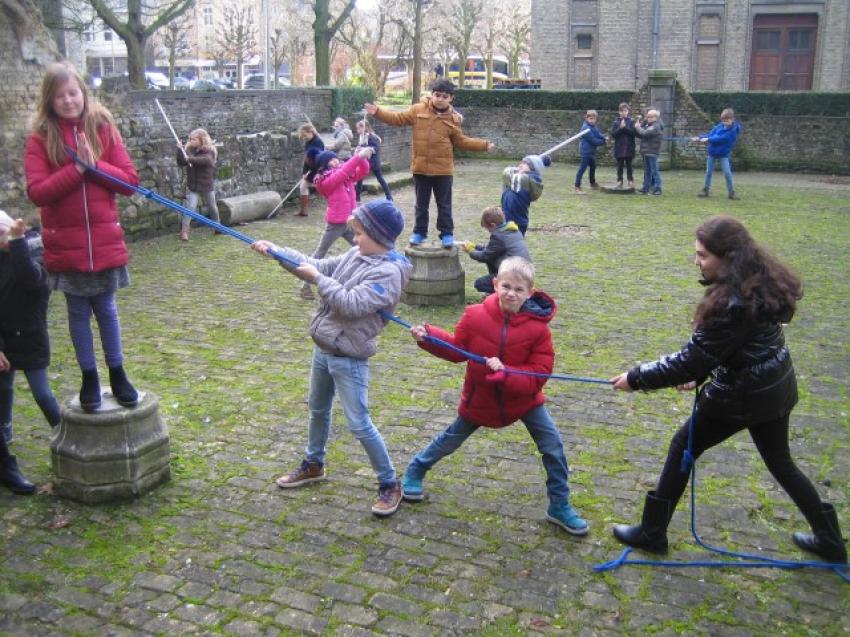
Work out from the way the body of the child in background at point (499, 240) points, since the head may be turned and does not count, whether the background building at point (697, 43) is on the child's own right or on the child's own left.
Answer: on the child's own right

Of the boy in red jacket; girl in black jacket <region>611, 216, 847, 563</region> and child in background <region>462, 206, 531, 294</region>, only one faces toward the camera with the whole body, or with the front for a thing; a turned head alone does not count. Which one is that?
the boy in red jacket

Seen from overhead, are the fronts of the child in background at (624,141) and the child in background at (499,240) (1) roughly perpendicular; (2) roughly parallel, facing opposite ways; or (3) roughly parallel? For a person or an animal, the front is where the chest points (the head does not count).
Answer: roughly perpendicular

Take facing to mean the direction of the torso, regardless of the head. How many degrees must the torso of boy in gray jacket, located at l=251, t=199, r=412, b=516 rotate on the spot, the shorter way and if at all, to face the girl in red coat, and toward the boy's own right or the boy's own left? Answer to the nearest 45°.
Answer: approximately 45° to the boy's own right

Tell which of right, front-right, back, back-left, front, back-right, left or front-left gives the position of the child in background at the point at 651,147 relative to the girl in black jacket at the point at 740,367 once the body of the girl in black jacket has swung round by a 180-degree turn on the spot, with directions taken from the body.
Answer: left

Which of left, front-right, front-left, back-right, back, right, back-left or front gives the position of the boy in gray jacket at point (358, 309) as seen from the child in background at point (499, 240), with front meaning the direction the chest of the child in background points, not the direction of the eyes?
left

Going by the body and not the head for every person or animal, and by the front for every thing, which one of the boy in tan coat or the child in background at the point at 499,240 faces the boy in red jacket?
the boy in tan coat

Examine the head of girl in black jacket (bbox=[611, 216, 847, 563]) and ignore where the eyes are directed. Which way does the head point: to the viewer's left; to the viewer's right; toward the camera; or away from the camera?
to the viewer's left

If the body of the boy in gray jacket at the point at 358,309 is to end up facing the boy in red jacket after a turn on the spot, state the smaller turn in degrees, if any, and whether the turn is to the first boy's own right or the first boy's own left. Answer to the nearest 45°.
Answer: approximately 135° to the first boy's own left

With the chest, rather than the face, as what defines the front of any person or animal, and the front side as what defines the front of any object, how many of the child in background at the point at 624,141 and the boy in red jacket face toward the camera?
2

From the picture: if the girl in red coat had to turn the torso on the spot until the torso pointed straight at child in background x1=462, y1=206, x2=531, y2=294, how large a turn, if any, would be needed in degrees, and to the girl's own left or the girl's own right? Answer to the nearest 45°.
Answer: approximately 135° to the girl's own left

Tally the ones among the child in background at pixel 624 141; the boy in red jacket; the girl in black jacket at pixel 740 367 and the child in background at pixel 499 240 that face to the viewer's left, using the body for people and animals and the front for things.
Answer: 2

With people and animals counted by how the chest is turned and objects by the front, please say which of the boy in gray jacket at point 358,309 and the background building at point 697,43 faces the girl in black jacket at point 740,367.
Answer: the background building

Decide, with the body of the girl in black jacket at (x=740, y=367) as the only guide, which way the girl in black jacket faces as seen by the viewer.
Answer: to the viewer's left
